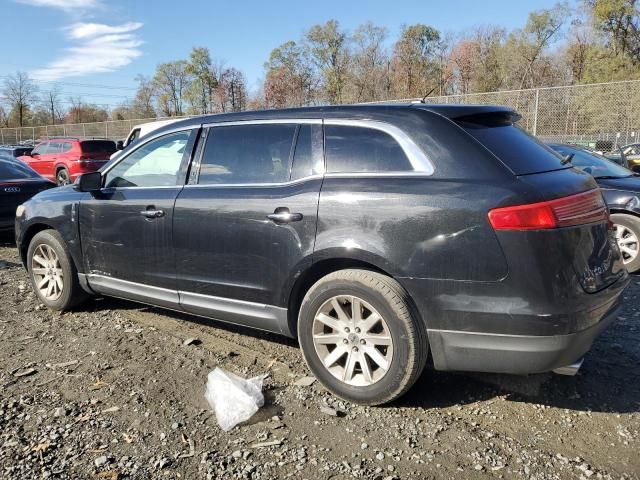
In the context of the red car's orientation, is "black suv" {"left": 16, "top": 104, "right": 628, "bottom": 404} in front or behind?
behind

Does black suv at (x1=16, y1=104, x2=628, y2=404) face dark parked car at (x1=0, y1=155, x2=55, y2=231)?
yes

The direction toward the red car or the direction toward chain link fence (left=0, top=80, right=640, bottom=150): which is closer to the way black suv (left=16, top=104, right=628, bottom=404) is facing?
the red car

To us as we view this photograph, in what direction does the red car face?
facing away from the viewer and to the left of the viewer

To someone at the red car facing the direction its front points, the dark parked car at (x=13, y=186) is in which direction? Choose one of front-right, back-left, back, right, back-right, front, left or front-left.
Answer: back-left

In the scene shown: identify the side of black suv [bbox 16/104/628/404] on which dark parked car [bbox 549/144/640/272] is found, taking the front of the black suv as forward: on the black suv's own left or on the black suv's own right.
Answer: on the black suv's own right

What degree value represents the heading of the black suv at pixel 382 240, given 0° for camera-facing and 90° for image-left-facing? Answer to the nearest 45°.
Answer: approximately 135°
